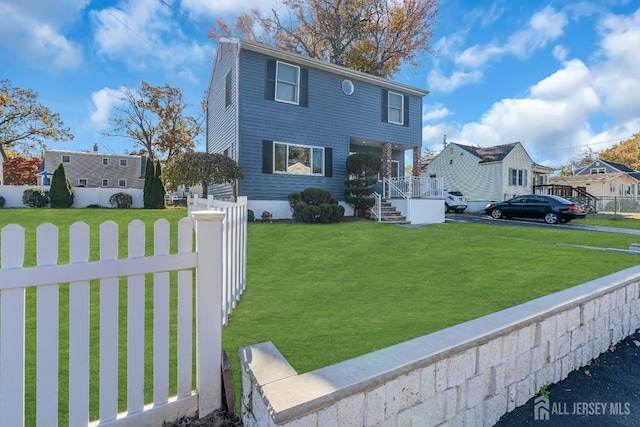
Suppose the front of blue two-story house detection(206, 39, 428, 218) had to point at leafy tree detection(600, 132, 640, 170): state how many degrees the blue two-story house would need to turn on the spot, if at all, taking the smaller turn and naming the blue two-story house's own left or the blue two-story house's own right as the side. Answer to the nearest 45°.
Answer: approximately 90° to the blue two-story house's own left

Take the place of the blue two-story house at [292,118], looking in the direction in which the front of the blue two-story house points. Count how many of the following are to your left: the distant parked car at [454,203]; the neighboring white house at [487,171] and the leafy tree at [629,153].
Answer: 3

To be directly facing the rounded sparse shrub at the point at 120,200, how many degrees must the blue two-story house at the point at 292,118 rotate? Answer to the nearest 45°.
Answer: approximately 180°

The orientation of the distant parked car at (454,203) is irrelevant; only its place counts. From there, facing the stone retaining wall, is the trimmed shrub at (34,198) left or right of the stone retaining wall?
right

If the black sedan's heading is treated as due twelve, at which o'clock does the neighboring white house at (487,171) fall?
The neighboring white house is roughly at 1 o'clock from the black sedan.

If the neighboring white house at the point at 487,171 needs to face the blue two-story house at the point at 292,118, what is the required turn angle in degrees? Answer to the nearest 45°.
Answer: approximately 45° to its right

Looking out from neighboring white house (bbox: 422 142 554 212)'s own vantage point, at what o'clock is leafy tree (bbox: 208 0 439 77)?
The leafy tree is roughly at 3 o'clock from the neighboring white house.

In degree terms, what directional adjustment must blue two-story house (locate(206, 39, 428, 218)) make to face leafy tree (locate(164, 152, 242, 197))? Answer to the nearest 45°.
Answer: approximately 90° to its right

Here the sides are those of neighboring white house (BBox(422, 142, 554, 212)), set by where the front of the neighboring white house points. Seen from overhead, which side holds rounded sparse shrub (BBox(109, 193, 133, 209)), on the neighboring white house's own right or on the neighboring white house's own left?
on the neighboring white house's own right

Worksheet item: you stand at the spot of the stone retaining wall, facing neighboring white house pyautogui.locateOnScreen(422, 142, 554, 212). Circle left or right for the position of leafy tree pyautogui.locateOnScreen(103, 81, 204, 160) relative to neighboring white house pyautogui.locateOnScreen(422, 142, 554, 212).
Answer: left

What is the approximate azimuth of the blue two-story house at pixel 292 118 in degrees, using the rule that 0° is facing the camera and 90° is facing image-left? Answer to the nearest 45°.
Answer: approximately 315°
